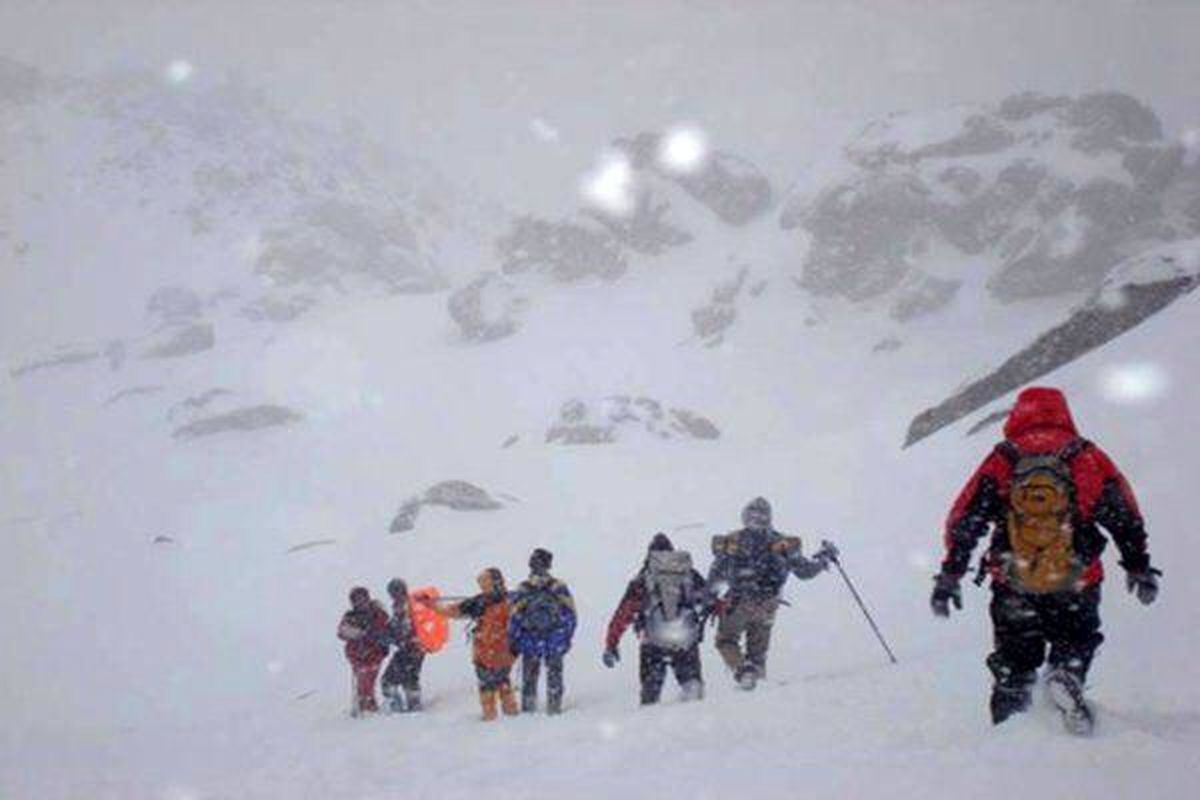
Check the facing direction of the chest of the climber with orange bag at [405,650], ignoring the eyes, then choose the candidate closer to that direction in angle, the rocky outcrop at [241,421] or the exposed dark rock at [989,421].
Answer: the rocky outcrop

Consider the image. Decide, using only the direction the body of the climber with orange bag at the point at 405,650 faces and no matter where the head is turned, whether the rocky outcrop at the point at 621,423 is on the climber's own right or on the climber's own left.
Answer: on the climber's own right

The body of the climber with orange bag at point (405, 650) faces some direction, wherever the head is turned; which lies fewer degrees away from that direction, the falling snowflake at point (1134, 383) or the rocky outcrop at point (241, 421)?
the rocky outcrop

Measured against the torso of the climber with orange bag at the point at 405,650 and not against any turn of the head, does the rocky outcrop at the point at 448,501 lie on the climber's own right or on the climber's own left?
on the climber's own right
